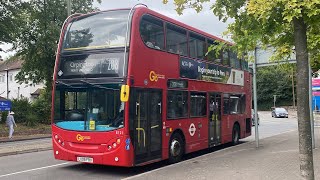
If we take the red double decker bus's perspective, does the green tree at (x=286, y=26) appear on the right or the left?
on its left

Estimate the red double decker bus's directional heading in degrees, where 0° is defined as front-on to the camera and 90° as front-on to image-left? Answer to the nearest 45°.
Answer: approximately 45°

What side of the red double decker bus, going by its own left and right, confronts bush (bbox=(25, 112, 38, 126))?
right

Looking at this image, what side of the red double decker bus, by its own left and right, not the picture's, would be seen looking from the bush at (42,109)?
right

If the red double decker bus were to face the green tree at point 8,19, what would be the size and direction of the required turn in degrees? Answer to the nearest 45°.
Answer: approximately 90° to its right
